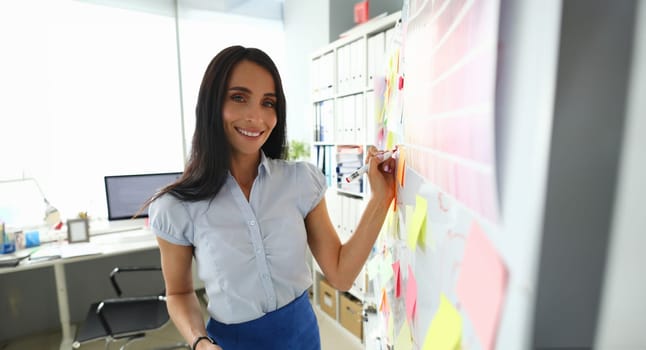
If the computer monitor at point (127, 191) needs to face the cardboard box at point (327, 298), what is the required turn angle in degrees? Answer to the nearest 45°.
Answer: approximately 45° to its left

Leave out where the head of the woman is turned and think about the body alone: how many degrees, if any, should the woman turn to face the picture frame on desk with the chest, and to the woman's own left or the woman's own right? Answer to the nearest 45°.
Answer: approximately 135° to the woman's own right

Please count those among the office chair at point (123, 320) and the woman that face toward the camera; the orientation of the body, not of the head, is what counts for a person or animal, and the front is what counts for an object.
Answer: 1

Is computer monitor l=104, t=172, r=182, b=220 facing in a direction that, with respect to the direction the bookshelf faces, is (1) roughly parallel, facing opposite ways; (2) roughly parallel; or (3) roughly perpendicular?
roughly perpendicular

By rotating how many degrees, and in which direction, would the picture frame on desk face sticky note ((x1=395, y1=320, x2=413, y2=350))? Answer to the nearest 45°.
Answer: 0° — it already faces it
